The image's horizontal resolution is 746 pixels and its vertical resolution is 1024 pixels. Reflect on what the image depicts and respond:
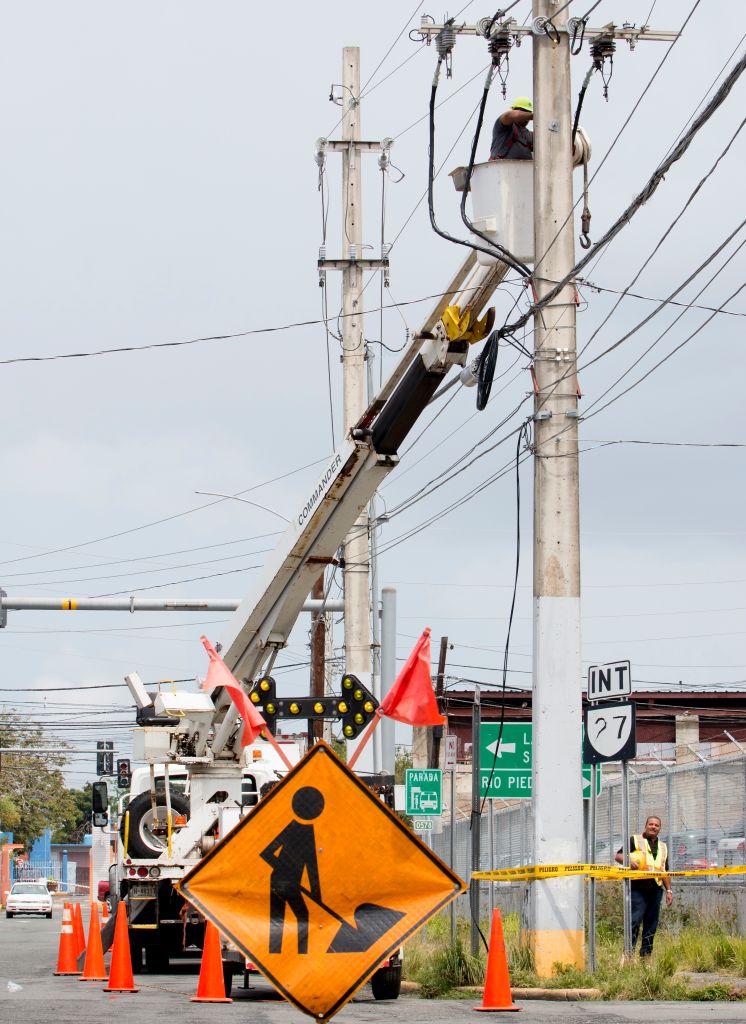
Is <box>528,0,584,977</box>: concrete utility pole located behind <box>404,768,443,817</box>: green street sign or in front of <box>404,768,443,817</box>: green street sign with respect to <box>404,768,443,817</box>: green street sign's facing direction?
in front

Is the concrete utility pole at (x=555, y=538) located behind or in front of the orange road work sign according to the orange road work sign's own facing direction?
behind

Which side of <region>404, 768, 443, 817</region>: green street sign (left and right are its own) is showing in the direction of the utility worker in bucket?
front

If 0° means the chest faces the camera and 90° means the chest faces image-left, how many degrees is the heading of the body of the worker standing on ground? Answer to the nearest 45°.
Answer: approximately 0°

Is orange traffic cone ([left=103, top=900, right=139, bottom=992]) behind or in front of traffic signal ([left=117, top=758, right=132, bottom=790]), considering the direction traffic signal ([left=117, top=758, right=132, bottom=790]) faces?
in front

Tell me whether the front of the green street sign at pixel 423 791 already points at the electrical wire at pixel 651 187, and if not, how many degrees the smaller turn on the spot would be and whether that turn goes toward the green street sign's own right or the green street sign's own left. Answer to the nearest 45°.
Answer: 0° — it already faces it

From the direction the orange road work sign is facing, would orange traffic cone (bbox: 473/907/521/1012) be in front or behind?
behind
